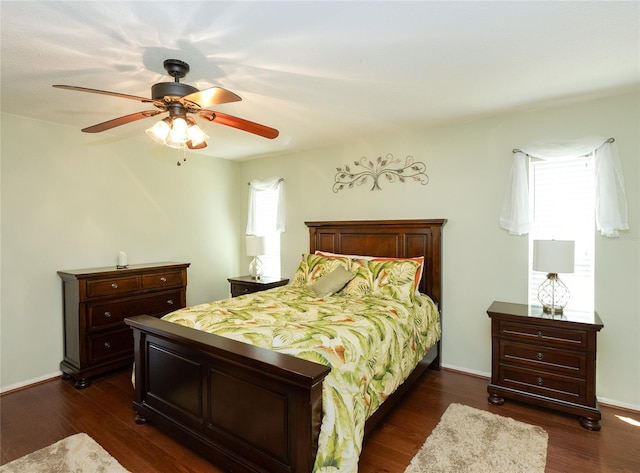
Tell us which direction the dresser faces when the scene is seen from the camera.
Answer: facing the viewer and to the right of the viewer

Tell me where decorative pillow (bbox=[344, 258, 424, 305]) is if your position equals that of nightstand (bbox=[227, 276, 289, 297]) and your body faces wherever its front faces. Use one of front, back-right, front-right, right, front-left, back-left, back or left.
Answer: left

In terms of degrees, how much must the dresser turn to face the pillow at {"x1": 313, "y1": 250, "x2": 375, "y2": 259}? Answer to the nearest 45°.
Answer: approximately 45° to its left

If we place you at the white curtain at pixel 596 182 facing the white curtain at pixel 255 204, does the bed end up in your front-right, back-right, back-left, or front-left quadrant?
front-left

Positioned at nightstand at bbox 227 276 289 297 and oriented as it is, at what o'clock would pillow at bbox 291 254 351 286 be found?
The pillow is roughly at 9 o'clock from the nightstand.

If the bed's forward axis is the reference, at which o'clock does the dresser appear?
The dresser is roughly at 3 o'clock from the bed.

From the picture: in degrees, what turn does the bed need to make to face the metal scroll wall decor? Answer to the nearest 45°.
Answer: approximately 180°

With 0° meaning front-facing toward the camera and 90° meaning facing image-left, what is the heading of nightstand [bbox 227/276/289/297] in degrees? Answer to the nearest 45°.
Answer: approximately 45°

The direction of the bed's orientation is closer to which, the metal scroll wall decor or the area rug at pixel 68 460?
the area rug

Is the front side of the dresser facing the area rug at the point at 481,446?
yes

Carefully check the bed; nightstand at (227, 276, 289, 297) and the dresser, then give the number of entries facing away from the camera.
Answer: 0

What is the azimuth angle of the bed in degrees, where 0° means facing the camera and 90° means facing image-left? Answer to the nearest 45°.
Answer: approximately 45°

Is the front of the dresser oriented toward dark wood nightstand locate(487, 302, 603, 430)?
yes

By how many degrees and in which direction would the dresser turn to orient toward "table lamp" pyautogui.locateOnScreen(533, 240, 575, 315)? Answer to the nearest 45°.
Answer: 0° — it already faces it

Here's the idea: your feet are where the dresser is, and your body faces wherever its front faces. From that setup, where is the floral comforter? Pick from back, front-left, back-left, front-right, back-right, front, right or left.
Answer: front
